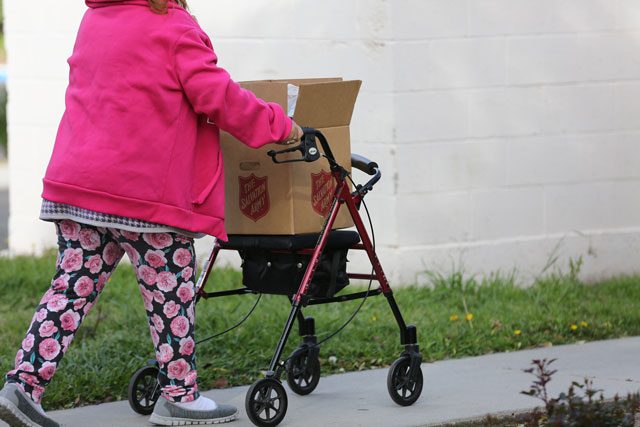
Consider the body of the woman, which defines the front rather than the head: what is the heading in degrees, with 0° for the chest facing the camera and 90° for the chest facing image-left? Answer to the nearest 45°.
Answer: approximately 225°

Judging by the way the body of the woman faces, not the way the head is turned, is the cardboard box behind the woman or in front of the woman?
in front
